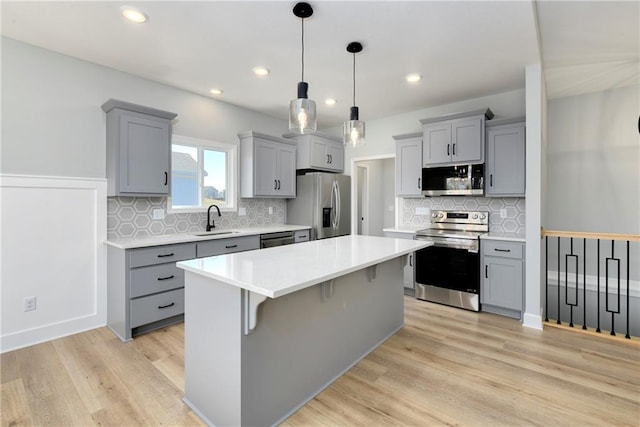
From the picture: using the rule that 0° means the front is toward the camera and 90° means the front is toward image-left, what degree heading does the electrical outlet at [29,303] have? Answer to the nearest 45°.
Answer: approximately 0°

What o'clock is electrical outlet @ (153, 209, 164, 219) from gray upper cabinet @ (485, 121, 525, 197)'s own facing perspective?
The electrical outlet is roughly at 2 o'clock from the gray upper cabinet.

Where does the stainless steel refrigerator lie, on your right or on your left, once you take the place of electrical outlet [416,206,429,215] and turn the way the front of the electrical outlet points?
on your right

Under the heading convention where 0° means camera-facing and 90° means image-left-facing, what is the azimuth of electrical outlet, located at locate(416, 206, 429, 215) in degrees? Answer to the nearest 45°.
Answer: approximately 0°

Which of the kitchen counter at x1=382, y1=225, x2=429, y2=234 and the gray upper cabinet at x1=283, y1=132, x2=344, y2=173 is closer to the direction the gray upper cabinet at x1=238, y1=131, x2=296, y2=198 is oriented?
the kitchen counter

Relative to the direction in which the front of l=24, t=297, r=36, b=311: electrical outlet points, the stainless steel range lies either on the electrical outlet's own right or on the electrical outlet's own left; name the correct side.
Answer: on the electrical outlet's own left

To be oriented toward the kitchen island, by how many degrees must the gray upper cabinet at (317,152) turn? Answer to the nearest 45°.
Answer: approximately 45° to its right

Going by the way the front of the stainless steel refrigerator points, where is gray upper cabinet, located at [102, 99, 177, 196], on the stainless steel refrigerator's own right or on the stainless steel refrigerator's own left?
on the stainless steel refrigerator's own right
